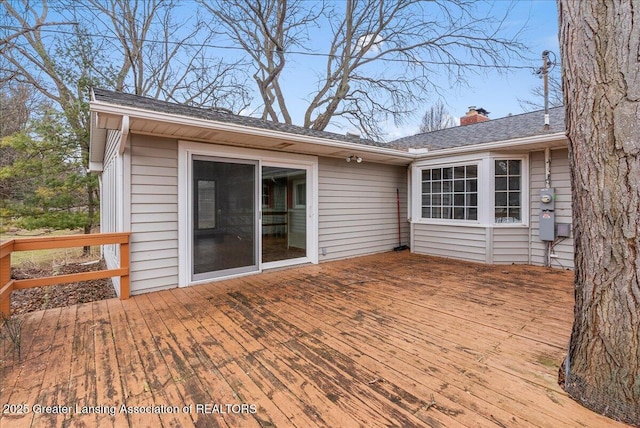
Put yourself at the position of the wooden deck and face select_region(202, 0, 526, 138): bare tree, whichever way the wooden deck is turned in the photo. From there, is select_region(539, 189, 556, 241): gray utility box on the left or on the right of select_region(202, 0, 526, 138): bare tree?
right

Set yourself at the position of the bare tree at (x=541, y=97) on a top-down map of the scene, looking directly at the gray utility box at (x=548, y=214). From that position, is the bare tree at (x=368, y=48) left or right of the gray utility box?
right

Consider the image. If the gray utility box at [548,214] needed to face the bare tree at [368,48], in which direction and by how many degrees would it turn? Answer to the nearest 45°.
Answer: approximately 135° to its right

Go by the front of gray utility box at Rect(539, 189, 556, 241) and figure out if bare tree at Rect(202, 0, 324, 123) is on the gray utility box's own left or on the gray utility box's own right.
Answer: on the gray utility box's own right

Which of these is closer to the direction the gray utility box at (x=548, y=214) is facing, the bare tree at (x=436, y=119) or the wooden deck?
the wooden deck

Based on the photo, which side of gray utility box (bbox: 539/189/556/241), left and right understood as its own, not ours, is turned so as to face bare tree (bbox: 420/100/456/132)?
back

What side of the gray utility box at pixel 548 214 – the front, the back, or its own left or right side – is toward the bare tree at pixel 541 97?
back

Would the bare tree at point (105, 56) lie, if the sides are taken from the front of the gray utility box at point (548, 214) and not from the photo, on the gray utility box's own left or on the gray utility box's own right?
on the gray utility box's own right

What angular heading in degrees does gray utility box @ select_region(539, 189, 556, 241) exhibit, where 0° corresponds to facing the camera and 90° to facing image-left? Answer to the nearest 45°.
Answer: approximately 0°
